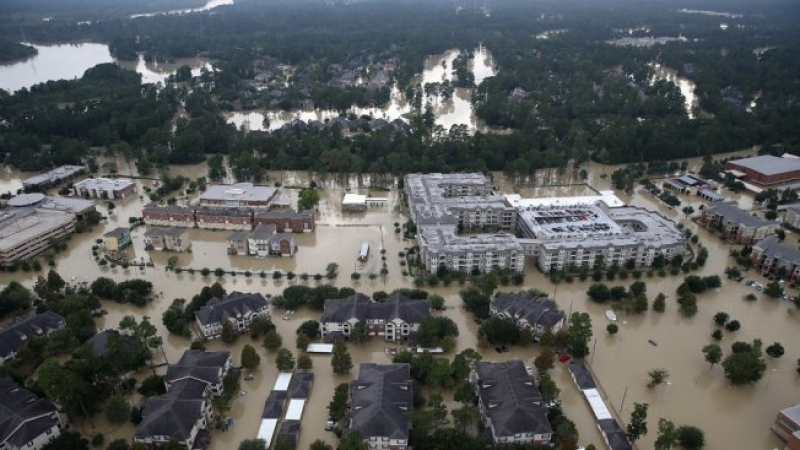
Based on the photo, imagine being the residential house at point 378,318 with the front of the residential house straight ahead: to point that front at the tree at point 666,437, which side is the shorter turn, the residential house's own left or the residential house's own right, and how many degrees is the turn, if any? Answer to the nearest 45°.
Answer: approximately 45° to the residential house's own left

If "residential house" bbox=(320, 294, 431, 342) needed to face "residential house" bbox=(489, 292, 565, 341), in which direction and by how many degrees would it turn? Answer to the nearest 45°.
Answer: approximately 90° to its left

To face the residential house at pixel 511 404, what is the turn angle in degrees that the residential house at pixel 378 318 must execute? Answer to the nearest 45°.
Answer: approximately 45° to its left

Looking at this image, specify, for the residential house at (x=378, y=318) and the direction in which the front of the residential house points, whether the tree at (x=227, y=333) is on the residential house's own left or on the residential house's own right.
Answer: on the residential house's own right

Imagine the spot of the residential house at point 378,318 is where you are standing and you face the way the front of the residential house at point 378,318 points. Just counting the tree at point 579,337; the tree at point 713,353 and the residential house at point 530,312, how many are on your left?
3

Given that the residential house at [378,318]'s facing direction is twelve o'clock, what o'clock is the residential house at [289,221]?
the residential house at [289,221] is roughly at 5 o'clock from the residential house at [378,318].

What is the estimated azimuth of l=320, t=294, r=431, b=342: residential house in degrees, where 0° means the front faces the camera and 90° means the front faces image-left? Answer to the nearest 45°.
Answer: approximately 0°

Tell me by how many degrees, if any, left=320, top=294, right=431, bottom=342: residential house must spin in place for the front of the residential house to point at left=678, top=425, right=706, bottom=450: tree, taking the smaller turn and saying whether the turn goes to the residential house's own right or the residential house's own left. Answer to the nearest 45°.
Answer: approximately 45° to the residential house's own left

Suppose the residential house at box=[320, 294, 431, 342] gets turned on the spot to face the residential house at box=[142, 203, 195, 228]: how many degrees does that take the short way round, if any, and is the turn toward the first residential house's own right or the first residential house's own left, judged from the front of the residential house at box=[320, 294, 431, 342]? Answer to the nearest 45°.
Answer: approximately 135° to the first residential house's own right

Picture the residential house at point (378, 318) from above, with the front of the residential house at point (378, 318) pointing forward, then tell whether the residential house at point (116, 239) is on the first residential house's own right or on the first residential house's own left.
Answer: on the first residential house's own right

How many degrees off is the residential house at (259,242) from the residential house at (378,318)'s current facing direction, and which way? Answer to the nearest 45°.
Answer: approximately 135° to its right

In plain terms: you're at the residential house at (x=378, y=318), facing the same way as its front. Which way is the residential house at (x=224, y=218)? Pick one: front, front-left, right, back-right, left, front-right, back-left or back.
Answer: back-right

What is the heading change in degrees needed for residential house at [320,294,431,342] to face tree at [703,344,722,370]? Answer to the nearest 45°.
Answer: approximately 90° to its left
